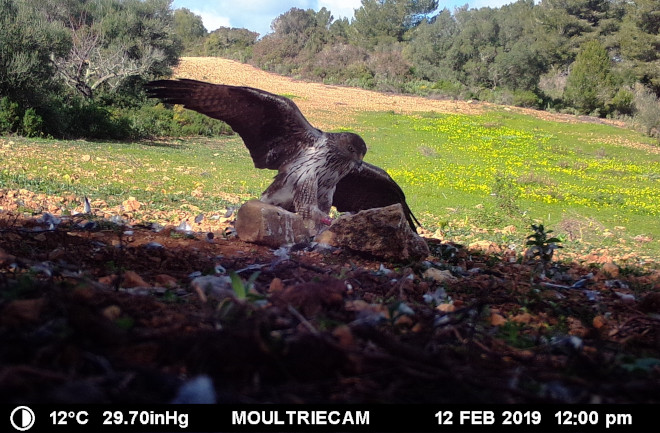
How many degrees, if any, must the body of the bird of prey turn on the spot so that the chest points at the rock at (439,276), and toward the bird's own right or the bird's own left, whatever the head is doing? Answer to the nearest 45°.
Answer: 0° — it already faces it

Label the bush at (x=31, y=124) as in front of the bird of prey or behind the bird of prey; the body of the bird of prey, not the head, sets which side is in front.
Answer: behind

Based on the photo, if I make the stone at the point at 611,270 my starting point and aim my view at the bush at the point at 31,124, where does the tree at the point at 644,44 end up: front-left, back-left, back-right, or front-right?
front-right

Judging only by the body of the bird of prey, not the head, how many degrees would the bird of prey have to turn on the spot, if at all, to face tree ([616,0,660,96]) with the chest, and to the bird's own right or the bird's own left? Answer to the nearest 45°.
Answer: approximately 90° to the bird's own left

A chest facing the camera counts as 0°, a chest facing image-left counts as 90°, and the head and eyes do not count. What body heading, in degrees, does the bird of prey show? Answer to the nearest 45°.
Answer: approximately 315°

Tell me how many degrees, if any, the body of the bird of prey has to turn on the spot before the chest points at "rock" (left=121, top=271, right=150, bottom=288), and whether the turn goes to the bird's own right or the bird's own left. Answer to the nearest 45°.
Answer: approximately 45° to the bird's own right

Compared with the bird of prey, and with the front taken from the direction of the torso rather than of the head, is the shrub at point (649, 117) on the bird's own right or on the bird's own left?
on the bird's own left

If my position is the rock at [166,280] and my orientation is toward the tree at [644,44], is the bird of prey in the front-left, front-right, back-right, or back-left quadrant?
front-left

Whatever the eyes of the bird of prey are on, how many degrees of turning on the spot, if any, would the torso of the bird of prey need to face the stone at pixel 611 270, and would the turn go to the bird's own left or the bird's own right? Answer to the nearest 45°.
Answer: approximately 45° to the bird's own left

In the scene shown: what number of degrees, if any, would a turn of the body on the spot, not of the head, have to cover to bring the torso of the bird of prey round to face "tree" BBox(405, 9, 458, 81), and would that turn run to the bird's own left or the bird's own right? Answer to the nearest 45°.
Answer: approximately 135° to the bird's own left

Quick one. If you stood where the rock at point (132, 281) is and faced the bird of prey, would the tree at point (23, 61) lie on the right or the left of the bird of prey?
left
